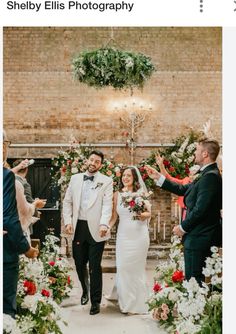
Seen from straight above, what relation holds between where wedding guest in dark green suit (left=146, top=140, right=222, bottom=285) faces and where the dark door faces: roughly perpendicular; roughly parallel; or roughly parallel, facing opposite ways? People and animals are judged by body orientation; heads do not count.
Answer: roughly perpendicular

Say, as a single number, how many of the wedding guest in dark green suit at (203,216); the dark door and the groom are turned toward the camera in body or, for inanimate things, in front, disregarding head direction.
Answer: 2

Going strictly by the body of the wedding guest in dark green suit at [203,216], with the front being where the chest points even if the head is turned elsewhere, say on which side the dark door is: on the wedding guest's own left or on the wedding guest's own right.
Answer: on the wedding guest's own right

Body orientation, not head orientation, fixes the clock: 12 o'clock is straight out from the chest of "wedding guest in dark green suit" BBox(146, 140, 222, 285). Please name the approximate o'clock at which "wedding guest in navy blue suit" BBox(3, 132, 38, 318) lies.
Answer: "wedding guest in navy blue suit" BBox(3, 132, 38, 318) is roughly at 11 o'clock from "wedding guest in dark green suit" BBox(146, 140, 222, 285).

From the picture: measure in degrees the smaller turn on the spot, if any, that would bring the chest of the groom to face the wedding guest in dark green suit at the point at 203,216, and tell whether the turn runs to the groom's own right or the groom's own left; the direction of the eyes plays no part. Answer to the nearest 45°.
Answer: approximately 45° to the groom's own left

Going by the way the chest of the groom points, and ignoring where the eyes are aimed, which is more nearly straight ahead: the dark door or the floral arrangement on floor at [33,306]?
the floral arrangement on floor

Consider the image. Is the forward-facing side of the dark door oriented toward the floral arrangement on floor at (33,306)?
yes

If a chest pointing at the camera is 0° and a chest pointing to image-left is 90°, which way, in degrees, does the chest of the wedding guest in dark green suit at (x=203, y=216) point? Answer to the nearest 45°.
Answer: approximately 90°

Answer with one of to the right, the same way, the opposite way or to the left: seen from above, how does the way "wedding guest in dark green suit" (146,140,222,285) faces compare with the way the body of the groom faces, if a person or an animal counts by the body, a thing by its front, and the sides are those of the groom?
to the right

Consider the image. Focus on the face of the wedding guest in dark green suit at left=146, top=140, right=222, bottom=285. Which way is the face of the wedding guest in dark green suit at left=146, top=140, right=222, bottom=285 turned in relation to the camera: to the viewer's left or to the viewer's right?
to the viewer's left

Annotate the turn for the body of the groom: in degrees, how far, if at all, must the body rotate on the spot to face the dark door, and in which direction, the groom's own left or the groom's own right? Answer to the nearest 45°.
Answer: approximately 180°
